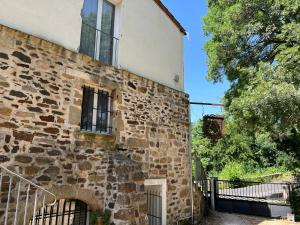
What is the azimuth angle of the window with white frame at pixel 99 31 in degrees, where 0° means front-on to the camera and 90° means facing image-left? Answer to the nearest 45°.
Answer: approximately 315°

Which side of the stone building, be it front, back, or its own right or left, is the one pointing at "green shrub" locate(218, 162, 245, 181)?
left

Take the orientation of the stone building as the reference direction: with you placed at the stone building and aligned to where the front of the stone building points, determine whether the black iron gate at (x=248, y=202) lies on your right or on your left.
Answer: on your left

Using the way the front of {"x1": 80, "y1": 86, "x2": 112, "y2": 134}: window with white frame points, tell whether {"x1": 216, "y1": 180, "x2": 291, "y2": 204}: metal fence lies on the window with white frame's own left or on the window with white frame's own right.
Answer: on the window with white frame's own left

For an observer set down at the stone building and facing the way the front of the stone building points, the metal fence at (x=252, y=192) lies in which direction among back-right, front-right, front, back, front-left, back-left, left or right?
left

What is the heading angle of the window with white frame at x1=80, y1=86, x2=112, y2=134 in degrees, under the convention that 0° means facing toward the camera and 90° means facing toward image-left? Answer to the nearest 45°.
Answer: approximately 315°

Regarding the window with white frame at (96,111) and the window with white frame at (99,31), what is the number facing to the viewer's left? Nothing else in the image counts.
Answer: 0

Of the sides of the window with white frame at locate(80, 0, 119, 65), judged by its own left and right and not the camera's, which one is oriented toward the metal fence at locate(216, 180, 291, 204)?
left

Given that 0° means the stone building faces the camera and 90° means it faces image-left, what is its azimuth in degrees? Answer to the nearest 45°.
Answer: approximately 315°
